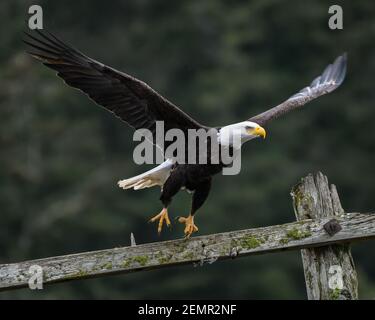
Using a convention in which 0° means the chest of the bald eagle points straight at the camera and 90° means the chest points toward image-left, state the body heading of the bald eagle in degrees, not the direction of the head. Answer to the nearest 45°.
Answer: approximately 315°
